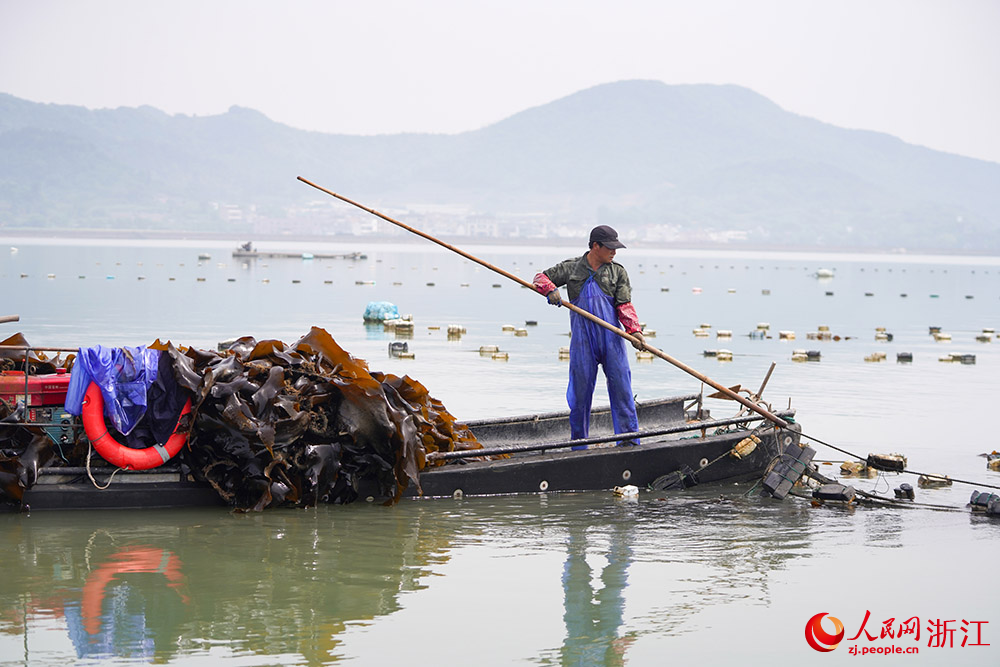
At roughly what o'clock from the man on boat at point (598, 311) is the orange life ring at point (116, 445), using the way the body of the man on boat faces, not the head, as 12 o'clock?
The orange life ring is roughly at 2 o'clock from the man on boat.

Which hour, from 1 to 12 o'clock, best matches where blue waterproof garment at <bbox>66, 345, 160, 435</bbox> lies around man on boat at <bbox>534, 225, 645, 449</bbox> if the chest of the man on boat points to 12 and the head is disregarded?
The blue waterproof garment is roughly at 2 o'clock from the man on boat.

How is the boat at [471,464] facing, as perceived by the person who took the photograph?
facing to the right of the viewer

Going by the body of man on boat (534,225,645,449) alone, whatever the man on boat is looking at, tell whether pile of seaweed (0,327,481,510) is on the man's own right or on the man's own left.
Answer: on the man's own right
